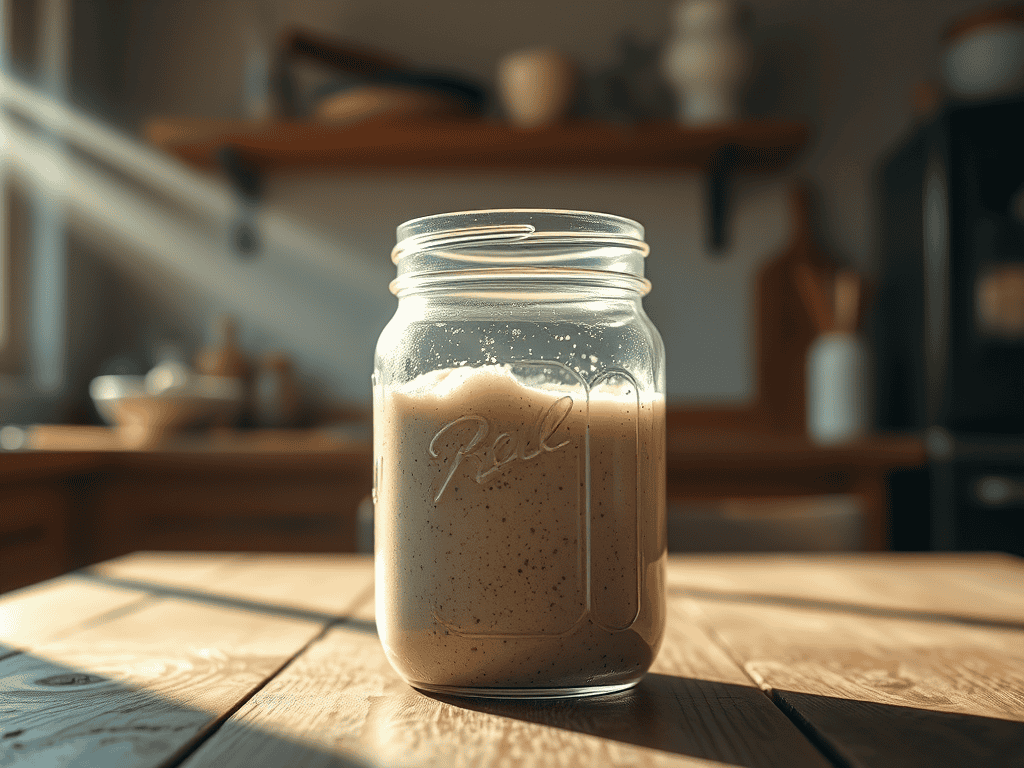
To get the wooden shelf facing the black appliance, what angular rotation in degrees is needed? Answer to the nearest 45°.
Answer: approximately 90° to its left

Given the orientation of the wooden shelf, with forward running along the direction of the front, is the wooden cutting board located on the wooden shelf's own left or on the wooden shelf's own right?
on the wooden shelf's own left

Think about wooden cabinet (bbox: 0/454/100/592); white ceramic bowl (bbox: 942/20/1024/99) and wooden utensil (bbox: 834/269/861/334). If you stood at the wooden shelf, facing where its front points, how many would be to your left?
2

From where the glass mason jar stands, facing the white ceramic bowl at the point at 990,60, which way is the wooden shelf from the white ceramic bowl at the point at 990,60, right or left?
left

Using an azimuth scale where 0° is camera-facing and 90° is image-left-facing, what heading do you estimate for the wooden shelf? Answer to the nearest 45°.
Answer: approximately 0°

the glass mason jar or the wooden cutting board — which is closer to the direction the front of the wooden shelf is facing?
the glass mason jar

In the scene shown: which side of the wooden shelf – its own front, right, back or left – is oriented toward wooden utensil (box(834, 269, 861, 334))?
left

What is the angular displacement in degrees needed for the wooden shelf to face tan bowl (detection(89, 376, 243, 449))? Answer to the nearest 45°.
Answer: approximately 90° to its right

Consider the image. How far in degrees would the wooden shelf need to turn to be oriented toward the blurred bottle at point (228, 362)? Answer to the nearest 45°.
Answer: approximately 90° to its right

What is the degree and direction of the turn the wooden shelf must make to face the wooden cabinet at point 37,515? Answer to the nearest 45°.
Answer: approximately 45° to its right

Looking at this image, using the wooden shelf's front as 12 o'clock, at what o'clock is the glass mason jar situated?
The glass mason jar is roughly at 12 o'clock from the wooden shelf.

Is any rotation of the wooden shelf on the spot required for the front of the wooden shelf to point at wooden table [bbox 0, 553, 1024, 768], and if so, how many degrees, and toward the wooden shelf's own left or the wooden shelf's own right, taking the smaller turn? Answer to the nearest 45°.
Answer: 0° — it already faces it
